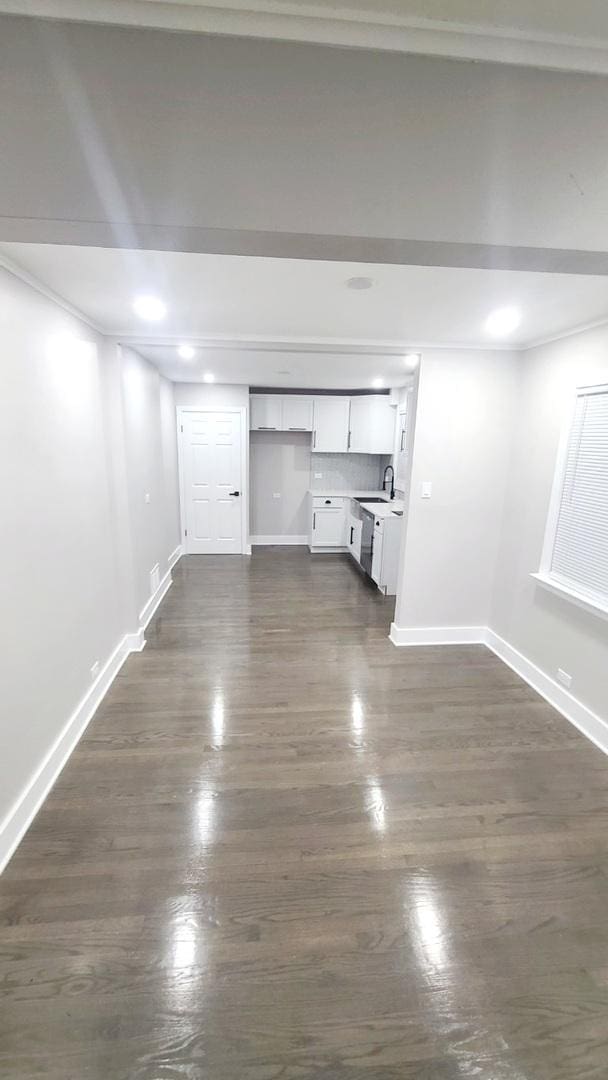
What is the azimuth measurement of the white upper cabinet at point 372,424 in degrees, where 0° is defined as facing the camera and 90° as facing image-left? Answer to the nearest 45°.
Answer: approximately 0°

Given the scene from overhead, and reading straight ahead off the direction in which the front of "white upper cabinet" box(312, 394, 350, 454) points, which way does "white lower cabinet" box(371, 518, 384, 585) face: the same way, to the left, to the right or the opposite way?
to the right

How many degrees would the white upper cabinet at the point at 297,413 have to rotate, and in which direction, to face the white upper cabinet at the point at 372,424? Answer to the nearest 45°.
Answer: approximately 90° to its left

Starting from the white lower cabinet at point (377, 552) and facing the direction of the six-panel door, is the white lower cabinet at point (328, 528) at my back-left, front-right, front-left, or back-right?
front-right

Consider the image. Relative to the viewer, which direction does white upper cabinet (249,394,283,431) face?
toward the camera

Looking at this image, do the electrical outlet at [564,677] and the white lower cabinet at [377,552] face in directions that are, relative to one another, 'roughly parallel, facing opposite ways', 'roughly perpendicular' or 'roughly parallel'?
roughly parallel

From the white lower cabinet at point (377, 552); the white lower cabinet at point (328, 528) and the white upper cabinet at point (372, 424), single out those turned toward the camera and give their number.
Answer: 2

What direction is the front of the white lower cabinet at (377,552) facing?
to the viewer's left

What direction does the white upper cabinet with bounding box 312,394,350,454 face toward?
toward the camera

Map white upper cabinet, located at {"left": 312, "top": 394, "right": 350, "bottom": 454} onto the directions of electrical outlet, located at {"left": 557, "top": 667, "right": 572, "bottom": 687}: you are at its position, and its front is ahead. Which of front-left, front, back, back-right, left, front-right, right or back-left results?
right

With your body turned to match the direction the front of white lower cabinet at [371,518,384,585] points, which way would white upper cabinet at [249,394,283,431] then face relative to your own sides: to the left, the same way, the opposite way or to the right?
to the left

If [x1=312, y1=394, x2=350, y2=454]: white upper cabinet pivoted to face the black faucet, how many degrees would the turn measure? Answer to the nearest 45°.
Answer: approximately 90° to its left

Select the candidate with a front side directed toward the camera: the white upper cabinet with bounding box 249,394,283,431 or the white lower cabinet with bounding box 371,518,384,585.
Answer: the white upper cabinet

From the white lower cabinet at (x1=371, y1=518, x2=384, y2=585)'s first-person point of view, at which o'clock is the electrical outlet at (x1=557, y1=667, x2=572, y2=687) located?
The electrical outlet is roughly at 8 o'clock from the white lower cabinet.

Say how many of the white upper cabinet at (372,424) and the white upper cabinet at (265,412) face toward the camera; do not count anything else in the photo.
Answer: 2
